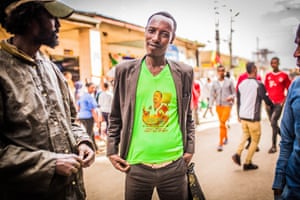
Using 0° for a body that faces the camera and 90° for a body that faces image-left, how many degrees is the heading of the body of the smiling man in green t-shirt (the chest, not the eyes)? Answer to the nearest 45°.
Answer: approximately 0°

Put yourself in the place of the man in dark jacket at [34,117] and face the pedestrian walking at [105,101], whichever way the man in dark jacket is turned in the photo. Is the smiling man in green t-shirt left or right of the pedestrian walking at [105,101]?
right

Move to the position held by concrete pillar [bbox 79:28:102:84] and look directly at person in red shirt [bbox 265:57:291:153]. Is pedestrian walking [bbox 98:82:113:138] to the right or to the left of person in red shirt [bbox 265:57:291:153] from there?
right

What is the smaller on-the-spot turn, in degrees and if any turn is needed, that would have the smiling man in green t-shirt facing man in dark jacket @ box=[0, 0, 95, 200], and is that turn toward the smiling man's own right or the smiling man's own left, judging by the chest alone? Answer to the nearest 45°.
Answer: approximately 45° to the smiling man's own right

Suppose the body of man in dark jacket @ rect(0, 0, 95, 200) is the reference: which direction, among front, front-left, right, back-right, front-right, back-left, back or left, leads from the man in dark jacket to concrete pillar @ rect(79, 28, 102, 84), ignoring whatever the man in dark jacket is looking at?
back-left

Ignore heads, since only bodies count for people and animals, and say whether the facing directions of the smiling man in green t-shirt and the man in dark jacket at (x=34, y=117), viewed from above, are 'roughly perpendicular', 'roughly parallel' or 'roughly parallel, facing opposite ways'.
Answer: roughly perpendicular

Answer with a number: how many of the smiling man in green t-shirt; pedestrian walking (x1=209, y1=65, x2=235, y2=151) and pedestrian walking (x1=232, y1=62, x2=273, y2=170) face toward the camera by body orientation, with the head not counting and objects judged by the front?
2

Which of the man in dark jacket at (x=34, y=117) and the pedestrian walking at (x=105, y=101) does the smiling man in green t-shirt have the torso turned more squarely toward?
the man in dark jacket

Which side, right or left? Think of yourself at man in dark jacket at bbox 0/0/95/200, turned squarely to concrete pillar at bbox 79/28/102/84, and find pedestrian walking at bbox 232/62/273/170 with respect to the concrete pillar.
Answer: right

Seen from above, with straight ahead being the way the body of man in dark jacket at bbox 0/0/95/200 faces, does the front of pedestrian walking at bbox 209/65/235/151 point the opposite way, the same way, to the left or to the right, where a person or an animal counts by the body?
to the right

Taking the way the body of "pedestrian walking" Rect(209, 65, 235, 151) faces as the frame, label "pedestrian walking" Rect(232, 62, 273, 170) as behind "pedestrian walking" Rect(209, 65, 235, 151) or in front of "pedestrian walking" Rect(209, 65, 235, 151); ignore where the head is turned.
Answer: in front

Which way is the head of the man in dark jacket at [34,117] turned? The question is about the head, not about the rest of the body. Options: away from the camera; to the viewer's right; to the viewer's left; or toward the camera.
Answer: to the viewer's right

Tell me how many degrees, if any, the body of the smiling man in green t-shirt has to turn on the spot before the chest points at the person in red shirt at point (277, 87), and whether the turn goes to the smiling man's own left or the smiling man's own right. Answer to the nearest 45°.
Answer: approximately 135° to the smiling man's own left
